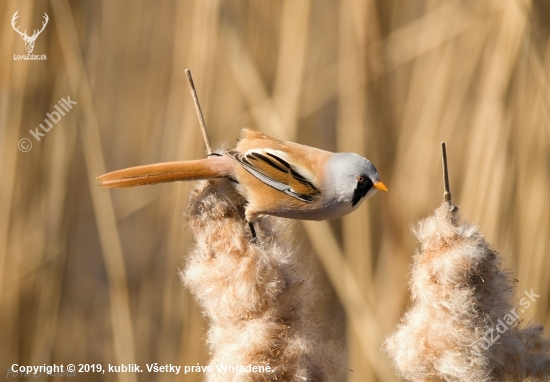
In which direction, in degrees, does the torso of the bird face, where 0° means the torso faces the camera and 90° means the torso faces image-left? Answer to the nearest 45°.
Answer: approximately 270°
